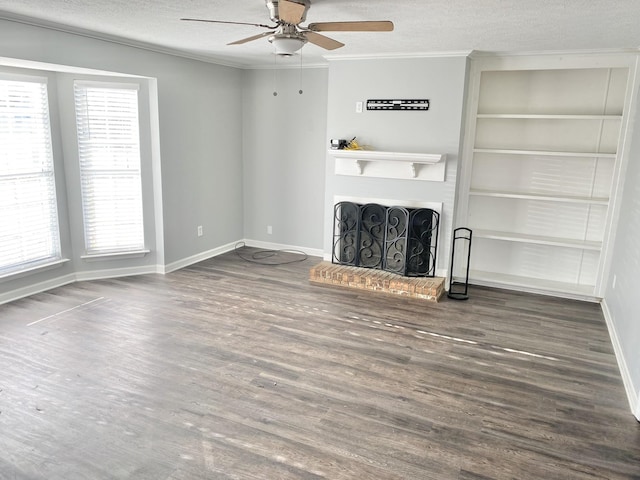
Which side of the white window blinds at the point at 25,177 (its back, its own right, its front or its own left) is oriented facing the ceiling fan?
front

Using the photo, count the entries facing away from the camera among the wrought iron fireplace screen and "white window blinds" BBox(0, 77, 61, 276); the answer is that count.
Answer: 0

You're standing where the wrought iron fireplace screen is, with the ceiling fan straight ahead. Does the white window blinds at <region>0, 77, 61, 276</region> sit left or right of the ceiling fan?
right

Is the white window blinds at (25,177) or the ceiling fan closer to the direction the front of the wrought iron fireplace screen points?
the ceiling fan

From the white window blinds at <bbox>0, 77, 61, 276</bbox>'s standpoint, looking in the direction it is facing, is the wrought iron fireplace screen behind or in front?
in front

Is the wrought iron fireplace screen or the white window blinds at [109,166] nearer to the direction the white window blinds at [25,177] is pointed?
the wrought iron fireplace screen

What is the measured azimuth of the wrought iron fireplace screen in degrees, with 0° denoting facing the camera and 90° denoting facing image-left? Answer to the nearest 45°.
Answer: approximately 0°

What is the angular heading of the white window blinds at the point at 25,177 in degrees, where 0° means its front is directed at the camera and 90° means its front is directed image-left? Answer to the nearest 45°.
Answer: approximately 315°

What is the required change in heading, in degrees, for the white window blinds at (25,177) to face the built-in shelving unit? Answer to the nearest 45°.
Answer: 0° — it already faces it

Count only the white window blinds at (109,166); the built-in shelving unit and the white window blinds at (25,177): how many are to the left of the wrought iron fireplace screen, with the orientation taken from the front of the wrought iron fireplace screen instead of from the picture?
1

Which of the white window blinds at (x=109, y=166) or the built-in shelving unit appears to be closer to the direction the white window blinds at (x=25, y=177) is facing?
the built-in shelving unit

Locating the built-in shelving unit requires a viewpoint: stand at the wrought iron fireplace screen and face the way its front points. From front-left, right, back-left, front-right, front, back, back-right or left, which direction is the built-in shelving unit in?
left

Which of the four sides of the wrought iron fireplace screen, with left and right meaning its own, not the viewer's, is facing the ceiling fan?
front

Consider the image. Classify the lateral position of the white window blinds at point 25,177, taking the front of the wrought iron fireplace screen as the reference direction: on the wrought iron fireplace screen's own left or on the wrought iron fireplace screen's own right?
on the wrought iron fireplace screen's own right

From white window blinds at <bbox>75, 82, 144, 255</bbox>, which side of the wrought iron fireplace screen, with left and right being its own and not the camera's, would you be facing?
right

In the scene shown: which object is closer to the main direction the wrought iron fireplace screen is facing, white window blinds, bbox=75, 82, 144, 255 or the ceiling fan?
the ceiling fan

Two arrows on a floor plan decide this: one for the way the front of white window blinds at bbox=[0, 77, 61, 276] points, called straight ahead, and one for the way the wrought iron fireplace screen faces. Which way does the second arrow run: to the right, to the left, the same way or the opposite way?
to the right

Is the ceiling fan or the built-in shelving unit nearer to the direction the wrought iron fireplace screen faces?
the ceiling fan
